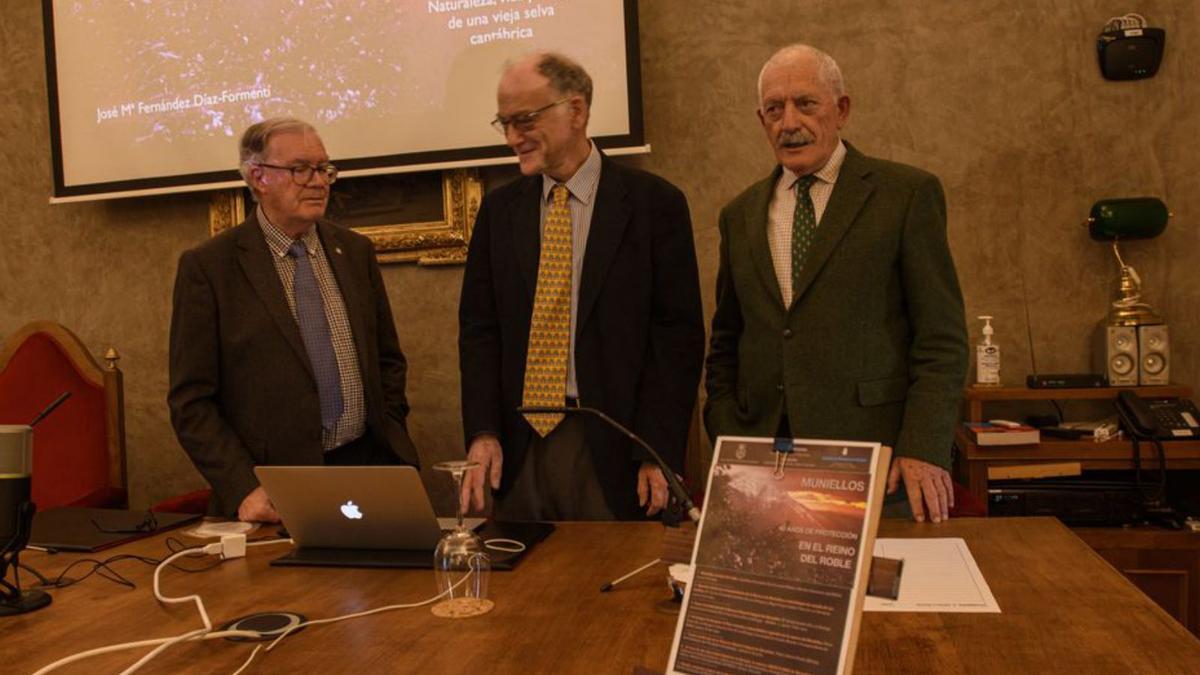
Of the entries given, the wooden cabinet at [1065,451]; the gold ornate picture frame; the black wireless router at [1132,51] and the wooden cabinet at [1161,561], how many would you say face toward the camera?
4

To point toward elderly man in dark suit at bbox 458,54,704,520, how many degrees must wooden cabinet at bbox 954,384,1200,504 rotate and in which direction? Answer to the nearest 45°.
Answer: approximately 45° to its right

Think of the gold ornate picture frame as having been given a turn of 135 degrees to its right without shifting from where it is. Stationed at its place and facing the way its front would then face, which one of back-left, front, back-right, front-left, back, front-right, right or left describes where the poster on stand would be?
back-left

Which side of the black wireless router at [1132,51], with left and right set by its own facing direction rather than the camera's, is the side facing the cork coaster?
front

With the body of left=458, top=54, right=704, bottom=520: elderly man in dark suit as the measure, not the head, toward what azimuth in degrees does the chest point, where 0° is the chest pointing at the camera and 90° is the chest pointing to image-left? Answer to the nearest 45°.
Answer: approximately 45°

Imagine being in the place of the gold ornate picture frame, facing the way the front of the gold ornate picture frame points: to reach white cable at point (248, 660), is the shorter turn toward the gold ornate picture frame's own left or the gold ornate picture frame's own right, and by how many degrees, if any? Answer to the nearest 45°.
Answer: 0° — it already faces it

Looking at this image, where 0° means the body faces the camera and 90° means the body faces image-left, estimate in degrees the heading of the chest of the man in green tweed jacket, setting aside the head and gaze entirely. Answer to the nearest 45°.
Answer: approximately 45°

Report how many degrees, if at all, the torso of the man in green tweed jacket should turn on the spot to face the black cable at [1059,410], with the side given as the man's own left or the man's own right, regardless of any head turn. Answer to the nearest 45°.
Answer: approximately 180°

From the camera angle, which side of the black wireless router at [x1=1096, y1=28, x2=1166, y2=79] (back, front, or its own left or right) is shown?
front

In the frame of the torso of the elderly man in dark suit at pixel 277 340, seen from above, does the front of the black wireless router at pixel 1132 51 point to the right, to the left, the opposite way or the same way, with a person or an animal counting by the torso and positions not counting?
to the right

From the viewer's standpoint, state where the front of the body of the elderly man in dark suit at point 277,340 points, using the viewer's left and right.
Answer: facing the viewer and to the right of the viewer

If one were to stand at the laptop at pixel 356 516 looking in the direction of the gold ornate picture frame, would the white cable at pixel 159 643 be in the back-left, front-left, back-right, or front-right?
back-left

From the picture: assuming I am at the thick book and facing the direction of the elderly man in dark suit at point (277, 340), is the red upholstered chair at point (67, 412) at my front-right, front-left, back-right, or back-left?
front-right

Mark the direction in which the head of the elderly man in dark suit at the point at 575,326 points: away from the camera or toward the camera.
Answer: toward the camera
